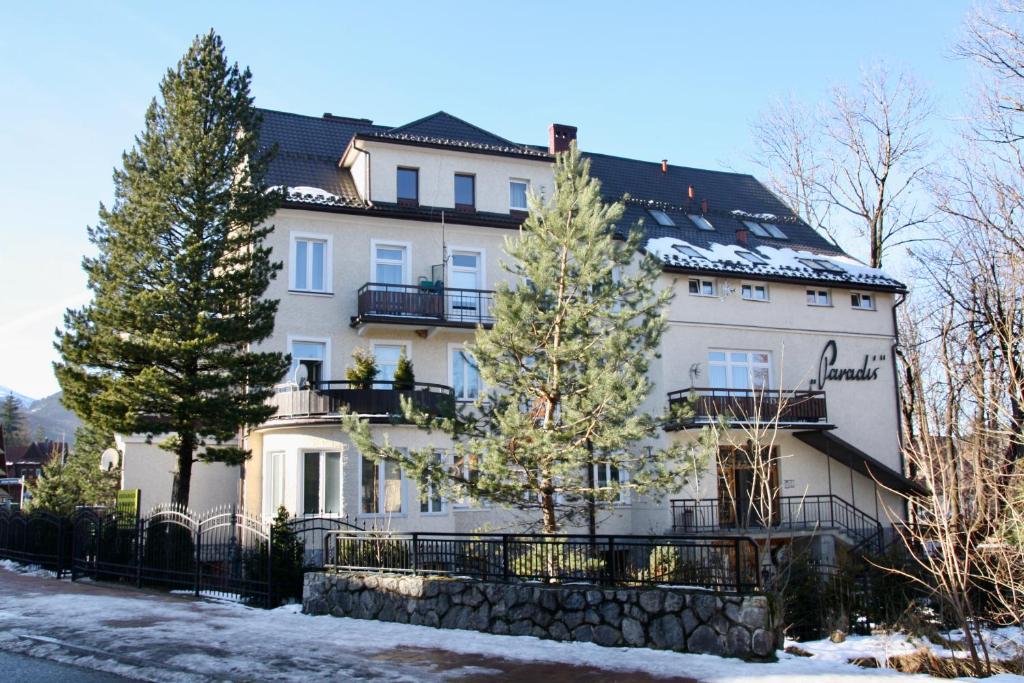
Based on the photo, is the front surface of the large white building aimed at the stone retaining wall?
yes

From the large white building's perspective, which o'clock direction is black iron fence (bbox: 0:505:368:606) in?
The black iron fence is roughly at 1 o'clock from the large white building.

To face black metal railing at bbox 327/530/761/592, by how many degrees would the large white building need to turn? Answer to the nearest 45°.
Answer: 0° — it already faces it

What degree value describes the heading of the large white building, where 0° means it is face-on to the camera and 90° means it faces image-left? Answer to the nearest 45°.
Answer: approximately 0°

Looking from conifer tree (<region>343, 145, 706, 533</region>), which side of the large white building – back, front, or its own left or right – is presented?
front
